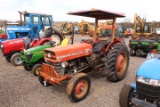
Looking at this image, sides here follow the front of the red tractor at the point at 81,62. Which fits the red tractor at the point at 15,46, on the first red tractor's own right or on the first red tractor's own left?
on the first red tractor's own right

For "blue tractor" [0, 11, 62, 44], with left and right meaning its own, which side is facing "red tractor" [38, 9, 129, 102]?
left

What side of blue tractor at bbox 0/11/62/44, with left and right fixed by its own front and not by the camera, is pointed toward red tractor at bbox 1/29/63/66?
left

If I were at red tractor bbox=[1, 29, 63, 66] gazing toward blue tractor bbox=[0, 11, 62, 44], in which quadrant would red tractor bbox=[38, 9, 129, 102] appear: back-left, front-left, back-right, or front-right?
back-right

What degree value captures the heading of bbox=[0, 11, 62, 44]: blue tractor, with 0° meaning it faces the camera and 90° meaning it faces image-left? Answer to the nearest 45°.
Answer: approximately 90°

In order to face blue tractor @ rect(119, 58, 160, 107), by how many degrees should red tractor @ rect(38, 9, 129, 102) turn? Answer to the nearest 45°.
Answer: approximately 90° to its left

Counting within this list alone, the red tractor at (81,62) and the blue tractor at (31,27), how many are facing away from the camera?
0

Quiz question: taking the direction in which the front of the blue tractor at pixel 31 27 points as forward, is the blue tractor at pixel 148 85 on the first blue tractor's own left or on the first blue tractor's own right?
on the first blue tractor's own left

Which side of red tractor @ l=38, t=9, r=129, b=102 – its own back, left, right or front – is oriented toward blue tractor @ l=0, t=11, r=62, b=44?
right
